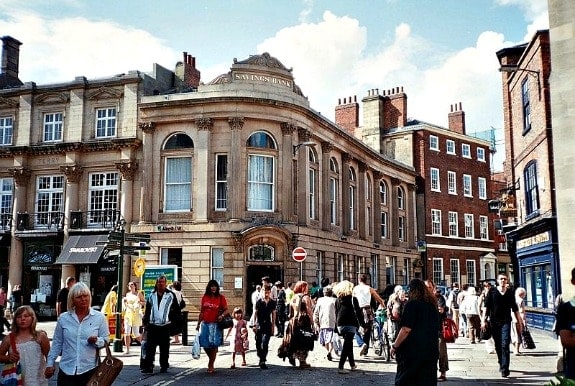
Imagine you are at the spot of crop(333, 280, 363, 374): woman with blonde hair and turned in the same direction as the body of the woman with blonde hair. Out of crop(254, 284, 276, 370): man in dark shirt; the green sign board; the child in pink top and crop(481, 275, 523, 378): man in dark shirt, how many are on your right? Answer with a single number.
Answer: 1

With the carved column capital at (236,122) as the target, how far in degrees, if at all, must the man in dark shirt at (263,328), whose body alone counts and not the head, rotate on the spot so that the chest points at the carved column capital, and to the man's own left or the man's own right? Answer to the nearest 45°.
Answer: approximately 180°

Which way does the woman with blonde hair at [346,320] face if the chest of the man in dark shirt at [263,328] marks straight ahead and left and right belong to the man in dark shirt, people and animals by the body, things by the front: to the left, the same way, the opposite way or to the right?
the opposite way

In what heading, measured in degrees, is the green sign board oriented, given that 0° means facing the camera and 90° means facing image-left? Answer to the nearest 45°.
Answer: approximately 0°

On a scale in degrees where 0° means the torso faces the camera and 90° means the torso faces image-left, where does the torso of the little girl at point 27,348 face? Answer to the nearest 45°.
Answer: approximately 0°

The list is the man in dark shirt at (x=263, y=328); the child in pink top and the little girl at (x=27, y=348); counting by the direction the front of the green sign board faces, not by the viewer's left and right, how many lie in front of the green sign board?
3

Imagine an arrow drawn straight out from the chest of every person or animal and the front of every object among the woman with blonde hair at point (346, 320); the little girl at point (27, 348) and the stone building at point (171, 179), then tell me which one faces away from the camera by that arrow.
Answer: the woman with blonde hair

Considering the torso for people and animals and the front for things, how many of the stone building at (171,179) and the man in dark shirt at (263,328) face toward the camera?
2

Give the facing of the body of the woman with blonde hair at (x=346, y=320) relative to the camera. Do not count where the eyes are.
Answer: away from the camera

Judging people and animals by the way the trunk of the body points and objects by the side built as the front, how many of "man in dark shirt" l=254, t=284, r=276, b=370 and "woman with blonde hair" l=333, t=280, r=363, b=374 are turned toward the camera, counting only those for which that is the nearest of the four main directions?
1
